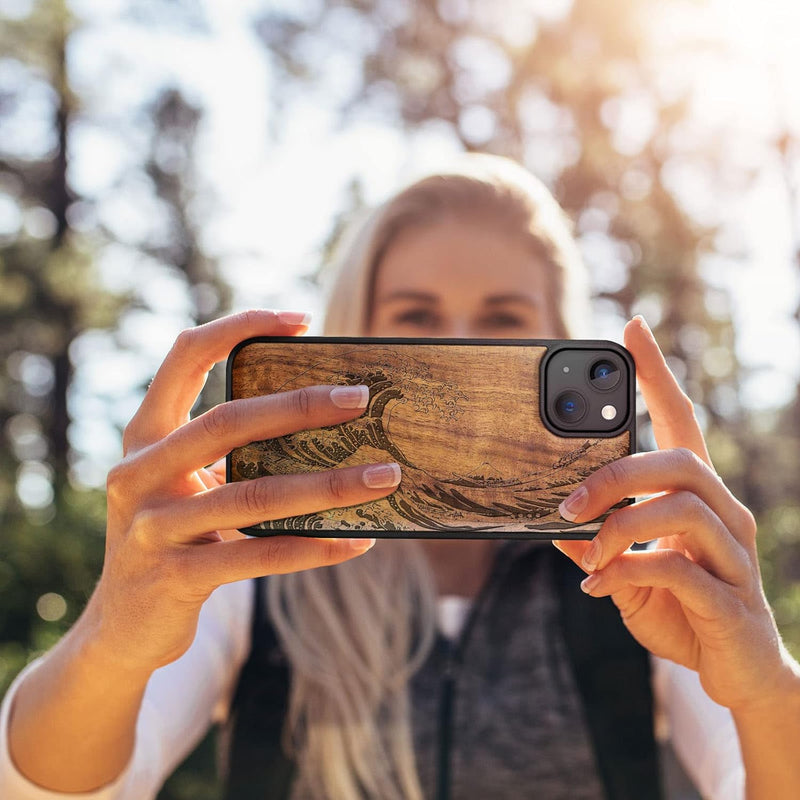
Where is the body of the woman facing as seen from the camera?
toward the camera
